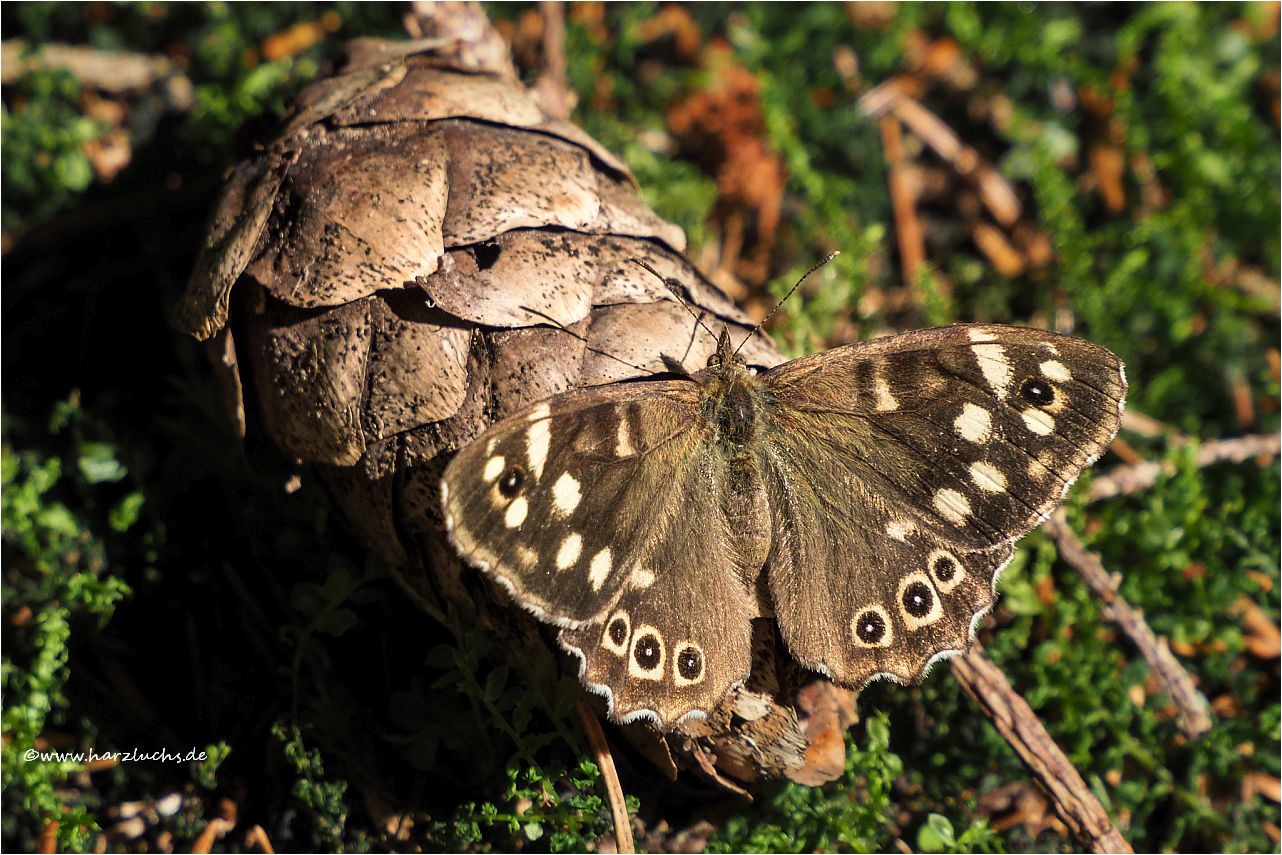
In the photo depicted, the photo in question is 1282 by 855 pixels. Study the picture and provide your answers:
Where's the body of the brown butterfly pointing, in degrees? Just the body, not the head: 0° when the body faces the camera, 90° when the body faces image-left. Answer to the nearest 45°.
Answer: approximately 180°
